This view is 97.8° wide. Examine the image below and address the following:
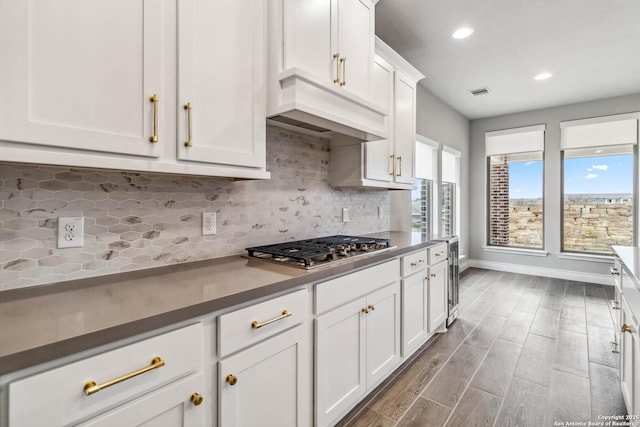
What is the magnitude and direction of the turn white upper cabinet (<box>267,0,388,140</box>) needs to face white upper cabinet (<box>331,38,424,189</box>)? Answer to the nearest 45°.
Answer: approximately 90° to its left

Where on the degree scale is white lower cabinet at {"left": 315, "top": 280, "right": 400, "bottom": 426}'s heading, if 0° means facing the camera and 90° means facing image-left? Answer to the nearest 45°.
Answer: approximately 315°

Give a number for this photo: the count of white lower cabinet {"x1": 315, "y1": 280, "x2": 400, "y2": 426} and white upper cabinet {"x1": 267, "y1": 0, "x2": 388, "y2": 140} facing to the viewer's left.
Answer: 0

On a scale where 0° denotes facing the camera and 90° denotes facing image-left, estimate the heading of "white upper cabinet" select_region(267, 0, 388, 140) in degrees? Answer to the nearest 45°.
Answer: approximately 315°

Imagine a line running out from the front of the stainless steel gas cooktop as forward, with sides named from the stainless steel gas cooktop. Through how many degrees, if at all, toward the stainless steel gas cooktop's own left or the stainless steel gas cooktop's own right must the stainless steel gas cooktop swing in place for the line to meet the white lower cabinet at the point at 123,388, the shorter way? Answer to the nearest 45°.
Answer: approximately 90° to the stainless steel gas cooktop's own right

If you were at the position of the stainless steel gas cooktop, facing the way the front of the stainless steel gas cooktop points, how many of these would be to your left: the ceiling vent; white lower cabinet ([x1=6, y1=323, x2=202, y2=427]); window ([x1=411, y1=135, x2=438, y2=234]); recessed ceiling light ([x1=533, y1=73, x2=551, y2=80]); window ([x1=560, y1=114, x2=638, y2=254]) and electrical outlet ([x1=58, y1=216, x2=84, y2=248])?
4

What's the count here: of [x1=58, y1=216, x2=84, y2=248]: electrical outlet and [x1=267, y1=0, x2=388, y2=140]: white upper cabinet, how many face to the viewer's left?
0

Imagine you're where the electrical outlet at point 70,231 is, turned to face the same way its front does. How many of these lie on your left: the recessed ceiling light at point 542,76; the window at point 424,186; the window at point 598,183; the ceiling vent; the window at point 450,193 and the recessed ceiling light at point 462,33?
6
